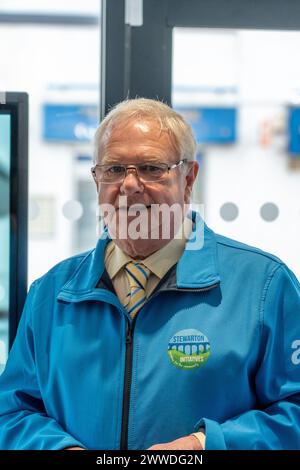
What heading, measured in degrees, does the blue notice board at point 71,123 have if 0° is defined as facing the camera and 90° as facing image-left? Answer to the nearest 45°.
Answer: approximately 0°

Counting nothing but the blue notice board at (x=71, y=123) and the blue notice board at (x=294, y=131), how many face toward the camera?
2

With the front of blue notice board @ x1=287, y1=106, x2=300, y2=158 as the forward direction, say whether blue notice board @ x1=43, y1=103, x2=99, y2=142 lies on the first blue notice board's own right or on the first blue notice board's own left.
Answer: on the first blue notice board's own right

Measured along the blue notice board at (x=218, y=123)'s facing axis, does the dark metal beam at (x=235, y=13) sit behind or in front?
in front

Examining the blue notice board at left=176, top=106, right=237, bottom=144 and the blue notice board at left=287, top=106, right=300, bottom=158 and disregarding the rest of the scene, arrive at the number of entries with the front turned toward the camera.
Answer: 2
